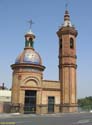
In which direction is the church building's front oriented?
toward the camera
